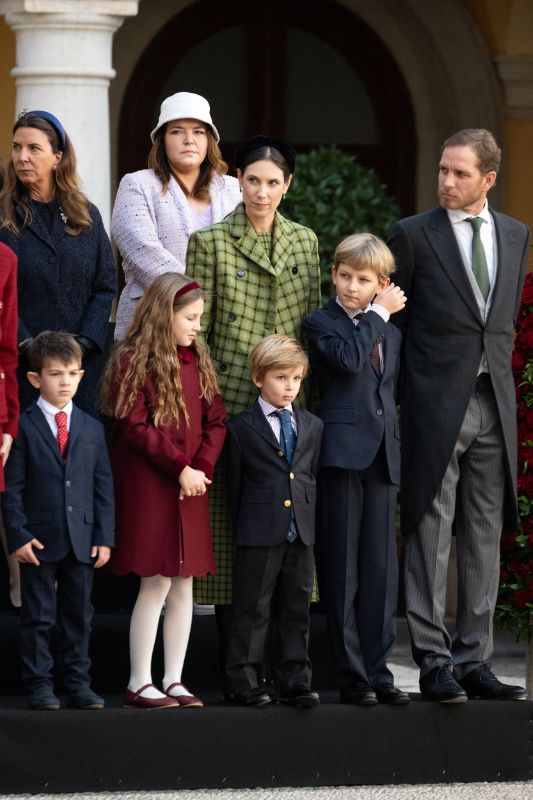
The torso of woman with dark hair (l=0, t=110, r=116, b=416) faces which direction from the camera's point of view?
toward the camera

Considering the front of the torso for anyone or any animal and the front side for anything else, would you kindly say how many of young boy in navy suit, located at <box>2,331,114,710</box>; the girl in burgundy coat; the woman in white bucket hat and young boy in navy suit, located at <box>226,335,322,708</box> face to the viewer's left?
0

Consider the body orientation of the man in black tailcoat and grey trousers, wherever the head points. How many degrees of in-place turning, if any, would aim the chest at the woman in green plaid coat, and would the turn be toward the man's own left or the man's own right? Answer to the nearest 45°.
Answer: approximately 135° to the man's own right

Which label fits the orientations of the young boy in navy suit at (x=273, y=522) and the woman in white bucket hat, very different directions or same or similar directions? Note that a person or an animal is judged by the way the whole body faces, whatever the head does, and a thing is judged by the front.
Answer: same or similar directions

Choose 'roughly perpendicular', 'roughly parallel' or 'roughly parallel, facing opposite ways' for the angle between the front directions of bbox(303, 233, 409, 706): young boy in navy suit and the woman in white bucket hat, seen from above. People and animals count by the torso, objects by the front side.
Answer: roughly parallel

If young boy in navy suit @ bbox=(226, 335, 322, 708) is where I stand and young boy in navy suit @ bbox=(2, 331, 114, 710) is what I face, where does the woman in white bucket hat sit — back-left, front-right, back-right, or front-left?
front-right

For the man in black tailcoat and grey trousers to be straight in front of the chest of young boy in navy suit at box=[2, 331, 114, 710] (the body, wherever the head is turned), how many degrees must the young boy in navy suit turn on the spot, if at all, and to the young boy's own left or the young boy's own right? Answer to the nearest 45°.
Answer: approximately 45° to the young boy's own left

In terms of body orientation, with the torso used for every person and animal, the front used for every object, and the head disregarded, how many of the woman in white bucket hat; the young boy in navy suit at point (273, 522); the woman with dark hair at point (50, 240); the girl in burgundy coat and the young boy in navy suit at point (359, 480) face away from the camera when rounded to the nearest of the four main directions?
0

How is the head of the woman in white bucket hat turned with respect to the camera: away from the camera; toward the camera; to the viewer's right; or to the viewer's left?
toward the camera

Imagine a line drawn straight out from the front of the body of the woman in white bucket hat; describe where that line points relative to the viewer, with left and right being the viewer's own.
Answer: facing the viewer and to the right of the viewer

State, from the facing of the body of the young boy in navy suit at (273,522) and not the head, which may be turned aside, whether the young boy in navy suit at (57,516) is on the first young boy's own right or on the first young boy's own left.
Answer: on the first young boy's own right

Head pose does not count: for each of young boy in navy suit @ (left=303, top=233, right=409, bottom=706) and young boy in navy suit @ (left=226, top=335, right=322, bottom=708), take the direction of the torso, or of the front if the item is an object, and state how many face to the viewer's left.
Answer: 0
